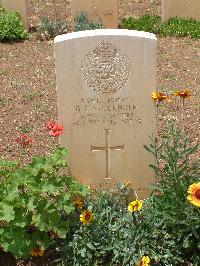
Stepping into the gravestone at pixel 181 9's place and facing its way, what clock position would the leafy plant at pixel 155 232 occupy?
The leafy plant is roughly at 12 o'clock from the gravestone.

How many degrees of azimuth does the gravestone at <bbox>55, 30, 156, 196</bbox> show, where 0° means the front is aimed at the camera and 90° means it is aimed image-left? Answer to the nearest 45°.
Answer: approximately 0°

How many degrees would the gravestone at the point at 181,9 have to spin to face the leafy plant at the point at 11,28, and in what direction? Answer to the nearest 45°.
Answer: approximately 90° to its right

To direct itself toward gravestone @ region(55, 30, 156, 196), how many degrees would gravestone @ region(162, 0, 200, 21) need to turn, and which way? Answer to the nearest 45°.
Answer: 0° — it already faces it

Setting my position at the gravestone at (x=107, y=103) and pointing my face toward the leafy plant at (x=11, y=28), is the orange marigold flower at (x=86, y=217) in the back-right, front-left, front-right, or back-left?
back-left

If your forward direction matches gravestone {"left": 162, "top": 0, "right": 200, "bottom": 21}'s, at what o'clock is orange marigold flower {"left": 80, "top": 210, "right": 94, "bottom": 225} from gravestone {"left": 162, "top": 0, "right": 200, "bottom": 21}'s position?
The orange marigold flower is roughly at 12 o'clock from the gravestone.

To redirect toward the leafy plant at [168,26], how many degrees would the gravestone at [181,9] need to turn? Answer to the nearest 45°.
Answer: approximately 45° to its right
